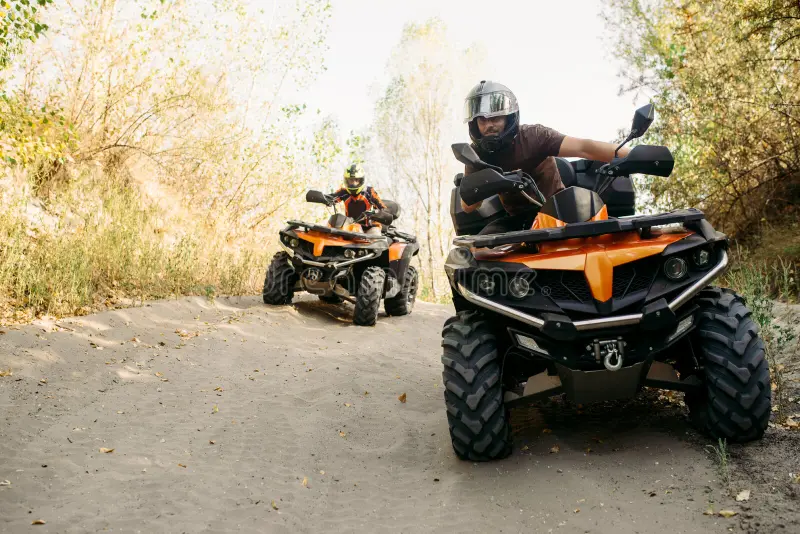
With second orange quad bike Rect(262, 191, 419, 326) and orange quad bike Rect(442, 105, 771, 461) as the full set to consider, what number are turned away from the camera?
0

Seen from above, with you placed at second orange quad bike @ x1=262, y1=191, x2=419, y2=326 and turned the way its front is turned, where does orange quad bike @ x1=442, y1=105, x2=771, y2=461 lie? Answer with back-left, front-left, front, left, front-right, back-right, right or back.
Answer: front-left

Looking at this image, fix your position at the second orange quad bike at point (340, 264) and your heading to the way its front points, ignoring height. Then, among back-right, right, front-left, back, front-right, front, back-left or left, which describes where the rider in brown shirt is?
front-left

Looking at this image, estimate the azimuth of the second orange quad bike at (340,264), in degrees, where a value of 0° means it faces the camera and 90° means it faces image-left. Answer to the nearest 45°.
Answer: approximately 45°

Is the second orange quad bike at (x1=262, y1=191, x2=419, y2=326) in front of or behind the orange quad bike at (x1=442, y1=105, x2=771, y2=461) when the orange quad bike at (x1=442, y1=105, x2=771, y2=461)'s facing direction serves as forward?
behind

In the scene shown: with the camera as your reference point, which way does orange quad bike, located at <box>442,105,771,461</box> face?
facing the viewer
